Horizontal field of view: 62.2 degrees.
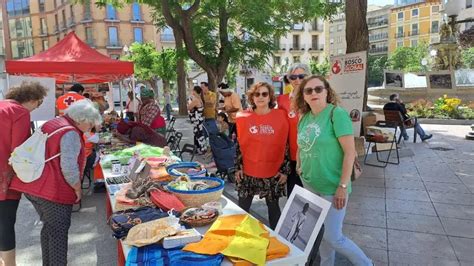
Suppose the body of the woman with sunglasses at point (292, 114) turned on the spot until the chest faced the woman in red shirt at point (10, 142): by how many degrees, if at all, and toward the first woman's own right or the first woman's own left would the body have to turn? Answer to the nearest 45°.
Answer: approximately 90° to the first woman's own right

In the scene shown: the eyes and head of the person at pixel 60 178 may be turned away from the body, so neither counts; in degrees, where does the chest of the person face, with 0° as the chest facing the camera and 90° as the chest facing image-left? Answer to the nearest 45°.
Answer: approximately 270°

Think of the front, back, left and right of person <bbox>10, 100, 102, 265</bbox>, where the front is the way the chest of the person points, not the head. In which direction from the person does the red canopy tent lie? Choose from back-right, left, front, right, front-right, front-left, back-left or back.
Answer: left

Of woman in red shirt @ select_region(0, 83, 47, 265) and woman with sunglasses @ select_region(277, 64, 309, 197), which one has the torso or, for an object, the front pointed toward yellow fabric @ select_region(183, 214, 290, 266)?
the woman with sunglasses

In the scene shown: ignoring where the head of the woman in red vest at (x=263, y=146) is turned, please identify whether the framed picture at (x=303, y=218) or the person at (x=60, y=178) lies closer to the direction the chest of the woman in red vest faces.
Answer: the framed picture

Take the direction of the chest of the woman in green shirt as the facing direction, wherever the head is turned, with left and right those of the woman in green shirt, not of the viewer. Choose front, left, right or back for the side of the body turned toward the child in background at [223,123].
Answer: right

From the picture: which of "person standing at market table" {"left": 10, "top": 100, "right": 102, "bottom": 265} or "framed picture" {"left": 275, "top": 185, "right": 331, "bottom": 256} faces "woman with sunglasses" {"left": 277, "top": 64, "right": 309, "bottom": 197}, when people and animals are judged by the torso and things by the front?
the person standing at market table

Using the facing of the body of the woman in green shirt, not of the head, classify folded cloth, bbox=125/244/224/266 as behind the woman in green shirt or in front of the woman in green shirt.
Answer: in front

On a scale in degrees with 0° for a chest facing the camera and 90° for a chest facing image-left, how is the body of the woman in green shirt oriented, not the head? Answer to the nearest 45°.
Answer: approximately 45°

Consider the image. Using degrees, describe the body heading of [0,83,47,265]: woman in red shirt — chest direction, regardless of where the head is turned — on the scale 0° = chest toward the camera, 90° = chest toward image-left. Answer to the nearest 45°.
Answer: approximately 225°

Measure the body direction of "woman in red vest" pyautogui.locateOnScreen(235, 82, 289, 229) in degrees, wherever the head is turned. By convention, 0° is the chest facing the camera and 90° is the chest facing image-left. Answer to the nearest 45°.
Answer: approximately 0°
